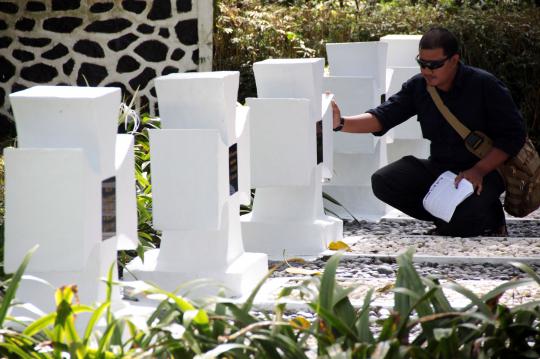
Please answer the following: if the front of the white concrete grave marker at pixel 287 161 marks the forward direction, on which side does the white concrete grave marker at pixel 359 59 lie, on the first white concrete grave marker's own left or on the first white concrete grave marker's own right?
on the first white concrete grave marker's own left

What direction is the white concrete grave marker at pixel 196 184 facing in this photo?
to the viewer's right

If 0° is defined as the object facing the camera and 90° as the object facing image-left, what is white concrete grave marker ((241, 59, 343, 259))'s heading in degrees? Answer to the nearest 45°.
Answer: approximately 270°

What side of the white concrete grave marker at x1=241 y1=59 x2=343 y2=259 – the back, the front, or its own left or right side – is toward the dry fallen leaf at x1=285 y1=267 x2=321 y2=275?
right

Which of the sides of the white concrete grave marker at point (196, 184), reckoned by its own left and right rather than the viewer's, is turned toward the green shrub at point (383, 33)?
left

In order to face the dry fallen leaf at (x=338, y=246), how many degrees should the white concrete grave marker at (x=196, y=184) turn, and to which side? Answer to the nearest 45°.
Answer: approximately 45° to its left

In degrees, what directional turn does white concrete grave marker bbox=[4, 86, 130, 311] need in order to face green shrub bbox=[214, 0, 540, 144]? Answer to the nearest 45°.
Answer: approximately 45° to its left

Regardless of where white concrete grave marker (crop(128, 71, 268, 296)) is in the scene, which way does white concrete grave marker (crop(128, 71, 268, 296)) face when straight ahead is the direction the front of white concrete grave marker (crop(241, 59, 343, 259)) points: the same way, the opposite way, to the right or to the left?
the same way

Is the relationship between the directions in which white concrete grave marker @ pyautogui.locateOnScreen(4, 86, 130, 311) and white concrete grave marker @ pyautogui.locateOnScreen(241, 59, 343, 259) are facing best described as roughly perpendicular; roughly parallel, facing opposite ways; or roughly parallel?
roughly parallel

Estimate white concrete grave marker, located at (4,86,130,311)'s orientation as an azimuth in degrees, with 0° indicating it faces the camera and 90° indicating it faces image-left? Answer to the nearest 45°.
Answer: approximately 270°

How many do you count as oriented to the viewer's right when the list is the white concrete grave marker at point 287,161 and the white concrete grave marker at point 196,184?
2

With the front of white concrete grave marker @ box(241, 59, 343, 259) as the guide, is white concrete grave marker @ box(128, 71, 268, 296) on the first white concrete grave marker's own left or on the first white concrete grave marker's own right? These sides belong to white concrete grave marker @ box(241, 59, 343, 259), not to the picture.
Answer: on the first white concrete grave marker's own right
